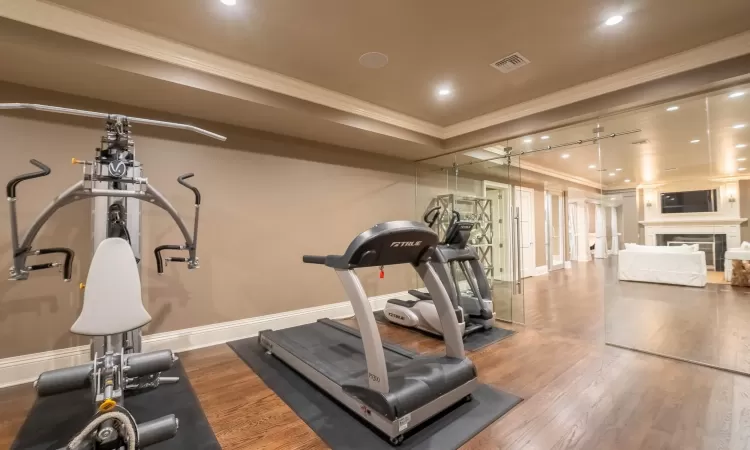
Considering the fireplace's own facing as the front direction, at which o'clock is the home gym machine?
The home gym machine is roughly at 1 o'clock from the fireplace.

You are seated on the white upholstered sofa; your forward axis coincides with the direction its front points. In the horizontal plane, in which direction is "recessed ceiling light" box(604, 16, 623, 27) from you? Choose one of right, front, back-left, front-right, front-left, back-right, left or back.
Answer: back

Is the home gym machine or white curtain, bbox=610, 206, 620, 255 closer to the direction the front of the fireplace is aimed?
the home gym machine

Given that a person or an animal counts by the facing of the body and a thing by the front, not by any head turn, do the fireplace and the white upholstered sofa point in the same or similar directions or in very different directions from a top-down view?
very different directions

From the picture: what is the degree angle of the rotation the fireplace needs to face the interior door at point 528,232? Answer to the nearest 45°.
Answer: approximately 45° to its right

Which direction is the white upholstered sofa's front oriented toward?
away from the camera
